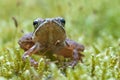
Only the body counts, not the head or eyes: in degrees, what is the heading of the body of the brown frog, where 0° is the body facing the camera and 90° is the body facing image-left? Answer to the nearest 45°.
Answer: approximately 0°
